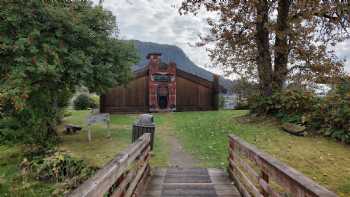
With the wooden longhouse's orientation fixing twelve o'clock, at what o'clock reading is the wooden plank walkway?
The wooden plank walkway is roughly at 12 o'clock from the wooden longhouse.

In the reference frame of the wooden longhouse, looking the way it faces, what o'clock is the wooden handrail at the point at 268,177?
The wooden handrail is roughly at 12 o'clock from the wooden longhouse.

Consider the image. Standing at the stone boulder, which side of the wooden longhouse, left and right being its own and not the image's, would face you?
front

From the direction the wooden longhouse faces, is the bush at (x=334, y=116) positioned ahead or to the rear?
ahead

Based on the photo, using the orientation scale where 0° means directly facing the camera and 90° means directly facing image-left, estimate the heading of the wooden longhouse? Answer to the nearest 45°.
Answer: approximately 0°

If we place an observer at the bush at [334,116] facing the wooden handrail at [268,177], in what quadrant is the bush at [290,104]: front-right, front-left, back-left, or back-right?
back-right

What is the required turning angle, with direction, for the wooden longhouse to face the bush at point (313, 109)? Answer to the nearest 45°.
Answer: approximately 45° to its left

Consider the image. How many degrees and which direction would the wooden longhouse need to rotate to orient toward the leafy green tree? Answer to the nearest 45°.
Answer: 0° — it already faces it

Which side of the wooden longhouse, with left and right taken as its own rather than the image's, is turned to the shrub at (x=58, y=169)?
front

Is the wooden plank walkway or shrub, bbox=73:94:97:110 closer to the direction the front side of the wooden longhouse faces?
the wooden plank walkway

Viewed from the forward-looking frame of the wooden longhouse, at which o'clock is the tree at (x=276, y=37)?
The tree is roughly at 11 o'clock from the wooden longhouse.
